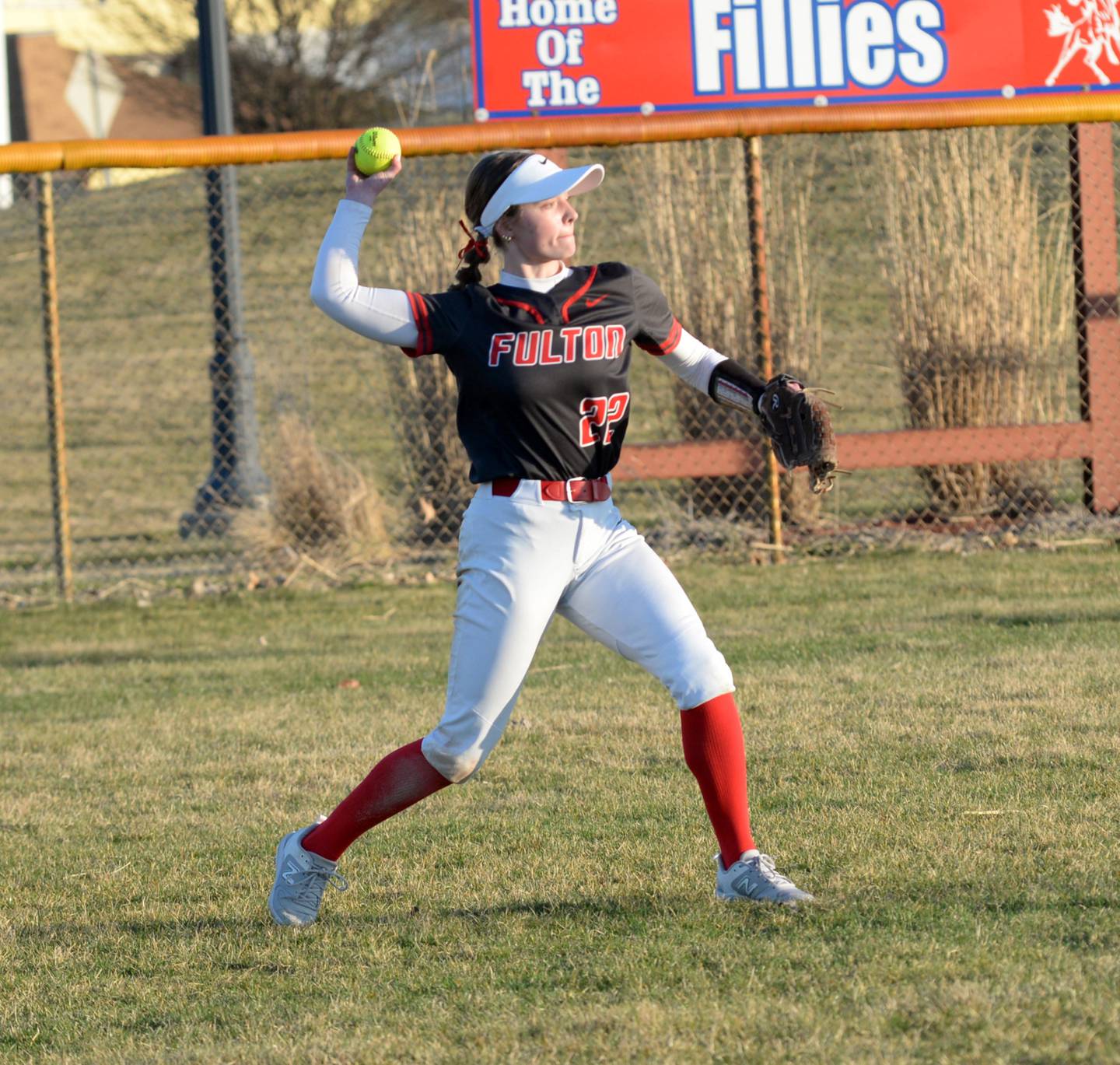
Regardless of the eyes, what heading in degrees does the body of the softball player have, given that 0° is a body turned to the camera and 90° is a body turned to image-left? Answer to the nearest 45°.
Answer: approximately 315°

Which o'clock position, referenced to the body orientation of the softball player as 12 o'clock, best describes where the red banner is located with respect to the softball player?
The red banner is roughly at 8 o'clock from the softball player.

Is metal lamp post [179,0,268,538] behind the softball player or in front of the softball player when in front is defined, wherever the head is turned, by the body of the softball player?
behind

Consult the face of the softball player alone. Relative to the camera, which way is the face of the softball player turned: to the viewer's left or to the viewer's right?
to the viewer's right

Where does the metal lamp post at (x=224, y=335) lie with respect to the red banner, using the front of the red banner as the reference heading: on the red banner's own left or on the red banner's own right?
on the red banner's own right

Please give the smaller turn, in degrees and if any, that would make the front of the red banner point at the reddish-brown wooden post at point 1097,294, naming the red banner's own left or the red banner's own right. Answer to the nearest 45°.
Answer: approximately 90° to the red banner's own left

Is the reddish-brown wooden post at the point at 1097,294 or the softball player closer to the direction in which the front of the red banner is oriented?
the softball player

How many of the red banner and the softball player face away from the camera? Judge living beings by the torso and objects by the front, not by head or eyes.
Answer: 0

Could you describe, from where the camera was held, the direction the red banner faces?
facing the viewer
